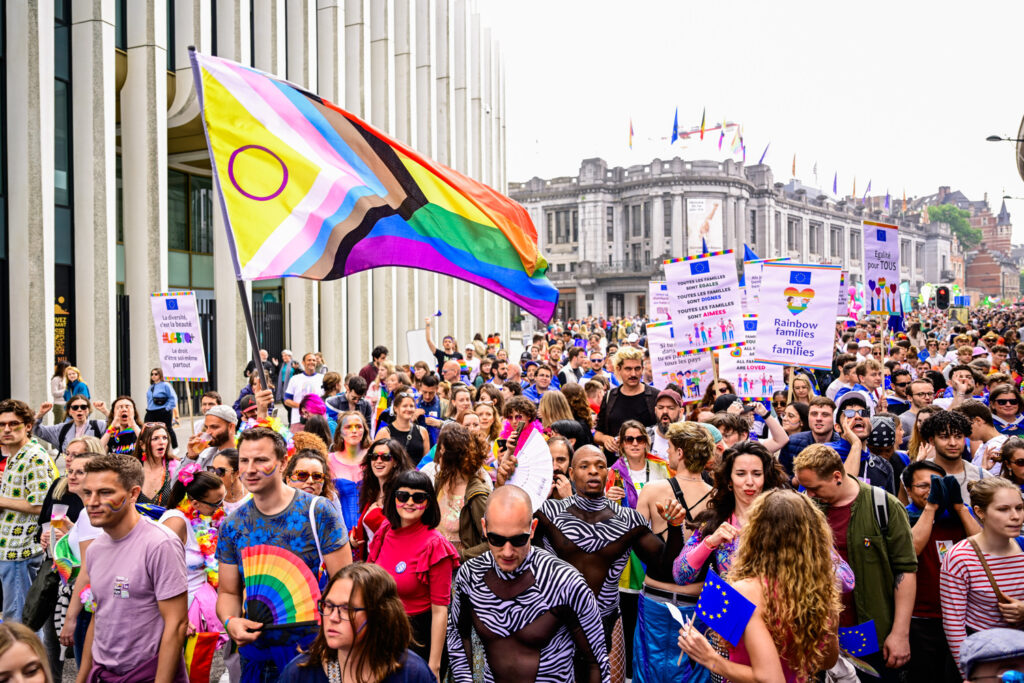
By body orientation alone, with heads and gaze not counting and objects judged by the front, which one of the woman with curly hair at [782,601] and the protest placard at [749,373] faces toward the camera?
the protest placard

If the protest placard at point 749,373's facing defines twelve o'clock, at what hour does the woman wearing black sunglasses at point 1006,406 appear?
The woman wearing black sunglasses is roughly at 10 o'clock from the protest placard.

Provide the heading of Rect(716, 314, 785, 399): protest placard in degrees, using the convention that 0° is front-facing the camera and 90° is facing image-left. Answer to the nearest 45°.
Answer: approximately 0°

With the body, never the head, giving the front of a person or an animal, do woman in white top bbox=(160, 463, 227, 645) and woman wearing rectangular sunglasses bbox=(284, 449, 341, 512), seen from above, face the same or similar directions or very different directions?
same or similar directions

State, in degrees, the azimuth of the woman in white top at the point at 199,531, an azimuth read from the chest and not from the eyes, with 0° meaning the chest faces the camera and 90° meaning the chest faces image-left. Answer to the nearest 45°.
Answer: approximately 315°

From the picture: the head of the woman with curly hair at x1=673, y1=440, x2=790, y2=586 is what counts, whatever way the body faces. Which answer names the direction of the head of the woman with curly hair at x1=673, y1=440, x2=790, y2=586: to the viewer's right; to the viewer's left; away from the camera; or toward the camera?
toward the camera

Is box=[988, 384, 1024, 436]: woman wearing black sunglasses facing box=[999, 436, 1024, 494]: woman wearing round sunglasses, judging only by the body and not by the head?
yes

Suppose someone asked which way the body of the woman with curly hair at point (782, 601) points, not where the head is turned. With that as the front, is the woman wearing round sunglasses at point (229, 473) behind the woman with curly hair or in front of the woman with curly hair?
in front

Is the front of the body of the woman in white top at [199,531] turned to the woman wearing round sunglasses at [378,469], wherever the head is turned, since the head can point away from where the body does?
no

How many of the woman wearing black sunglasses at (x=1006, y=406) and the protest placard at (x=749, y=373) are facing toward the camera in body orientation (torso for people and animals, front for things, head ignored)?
2

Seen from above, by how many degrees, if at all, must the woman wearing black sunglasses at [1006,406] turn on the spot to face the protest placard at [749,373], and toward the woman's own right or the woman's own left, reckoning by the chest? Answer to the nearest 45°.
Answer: approximately 90° to the woman's own right

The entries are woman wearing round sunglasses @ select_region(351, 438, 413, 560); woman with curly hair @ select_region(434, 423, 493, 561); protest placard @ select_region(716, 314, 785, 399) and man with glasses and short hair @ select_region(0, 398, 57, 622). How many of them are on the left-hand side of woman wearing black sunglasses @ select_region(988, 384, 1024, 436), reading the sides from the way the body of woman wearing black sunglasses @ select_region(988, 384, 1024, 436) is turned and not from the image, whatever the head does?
0

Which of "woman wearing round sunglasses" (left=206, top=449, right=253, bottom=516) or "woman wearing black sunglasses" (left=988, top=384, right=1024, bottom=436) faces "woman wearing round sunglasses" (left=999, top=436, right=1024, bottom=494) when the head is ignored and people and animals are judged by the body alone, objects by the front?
"woman wearing black sunglasses" (left=988, top=384, right=1024, bottom=436)

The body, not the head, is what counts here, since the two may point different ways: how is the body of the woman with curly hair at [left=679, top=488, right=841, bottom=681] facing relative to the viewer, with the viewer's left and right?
facing away from the viewer and to the left of the viewer

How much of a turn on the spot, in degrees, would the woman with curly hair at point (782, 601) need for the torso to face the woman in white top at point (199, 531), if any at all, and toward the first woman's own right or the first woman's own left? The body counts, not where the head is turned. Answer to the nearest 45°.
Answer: approximately 45° to the first woman's own left

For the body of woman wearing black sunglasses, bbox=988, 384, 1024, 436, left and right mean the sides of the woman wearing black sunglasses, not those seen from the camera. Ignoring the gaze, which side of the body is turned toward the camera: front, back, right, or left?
front

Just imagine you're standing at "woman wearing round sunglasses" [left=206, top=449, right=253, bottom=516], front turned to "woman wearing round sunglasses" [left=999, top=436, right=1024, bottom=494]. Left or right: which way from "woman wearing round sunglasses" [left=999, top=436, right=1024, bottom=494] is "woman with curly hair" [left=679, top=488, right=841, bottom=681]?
right

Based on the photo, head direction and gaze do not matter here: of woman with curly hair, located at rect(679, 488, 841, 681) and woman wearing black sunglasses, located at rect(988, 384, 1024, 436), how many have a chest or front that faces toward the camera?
1

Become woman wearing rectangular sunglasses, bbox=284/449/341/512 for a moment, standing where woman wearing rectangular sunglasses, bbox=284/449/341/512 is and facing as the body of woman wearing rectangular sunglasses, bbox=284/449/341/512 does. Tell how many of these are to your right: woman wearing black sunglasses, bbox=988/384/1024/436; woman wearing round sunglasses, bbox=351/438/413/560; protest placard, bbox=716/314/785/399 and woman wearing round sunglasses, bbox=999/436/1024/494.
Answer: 0

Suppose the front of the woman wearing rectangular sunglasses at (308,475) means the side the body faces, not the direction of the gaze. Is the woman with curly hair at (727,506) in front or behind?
in front
